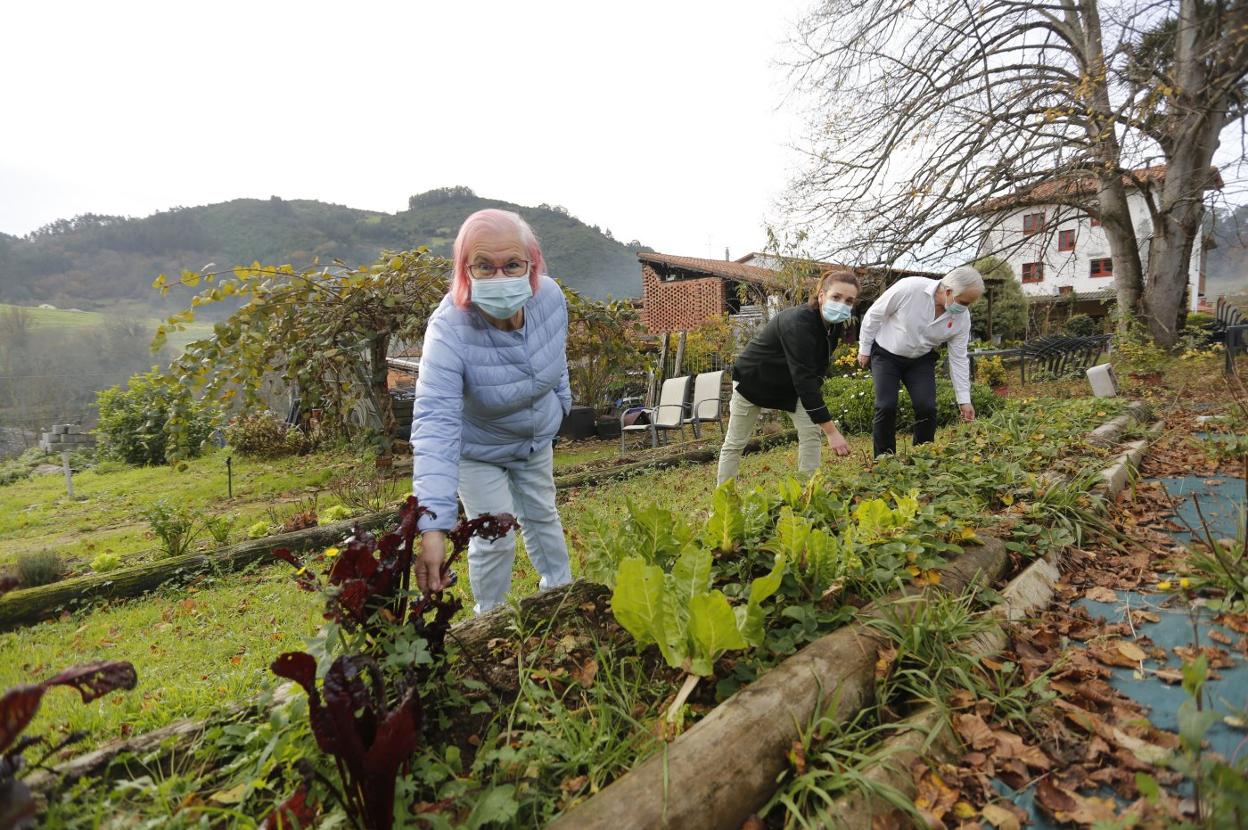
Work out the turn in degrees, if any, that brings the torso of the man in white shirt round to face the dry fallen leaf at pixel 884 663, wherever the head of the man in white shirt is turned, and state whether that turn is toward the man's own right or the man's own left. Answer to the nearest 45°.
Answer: approximately 45° to the man's own right

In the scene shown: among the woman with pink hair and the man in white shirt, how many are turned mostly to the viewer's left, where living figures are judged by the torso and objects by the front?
0

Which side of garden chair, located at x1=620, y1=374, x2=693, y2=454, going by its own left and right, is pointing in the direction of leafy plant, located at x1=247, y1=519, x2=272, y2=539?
front

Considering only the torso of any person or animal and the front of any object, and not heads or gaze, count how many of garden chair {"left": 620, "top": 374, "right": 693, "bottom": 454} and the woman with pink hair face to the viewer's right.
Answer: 0

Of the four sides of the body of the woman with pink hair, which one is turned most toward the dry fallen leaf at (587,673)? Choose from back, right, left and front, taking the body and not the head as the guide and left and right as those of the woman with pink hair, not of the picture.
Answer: front

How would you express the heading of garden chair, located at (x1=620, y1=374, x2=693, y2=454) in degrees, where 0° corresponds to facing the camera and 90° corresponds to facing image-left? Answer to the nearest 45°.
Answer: approximately 45°

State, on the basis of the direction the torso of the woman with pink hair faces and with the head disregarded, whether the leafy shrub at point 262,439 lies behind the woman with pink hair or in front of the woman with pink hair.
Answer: behind
